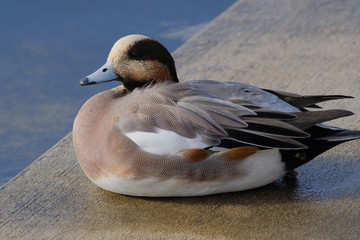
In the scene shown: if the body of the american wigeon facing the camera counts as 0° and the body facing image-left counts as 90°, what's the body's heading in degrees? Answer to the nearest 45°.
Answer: approximately 90°
